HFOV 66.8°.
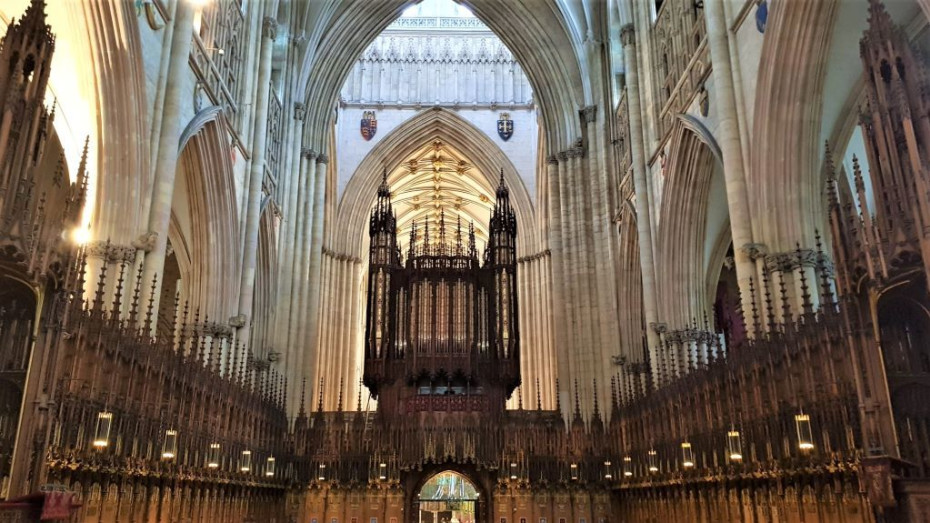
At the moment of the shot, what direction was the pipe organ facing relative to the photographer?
facing the viewer
